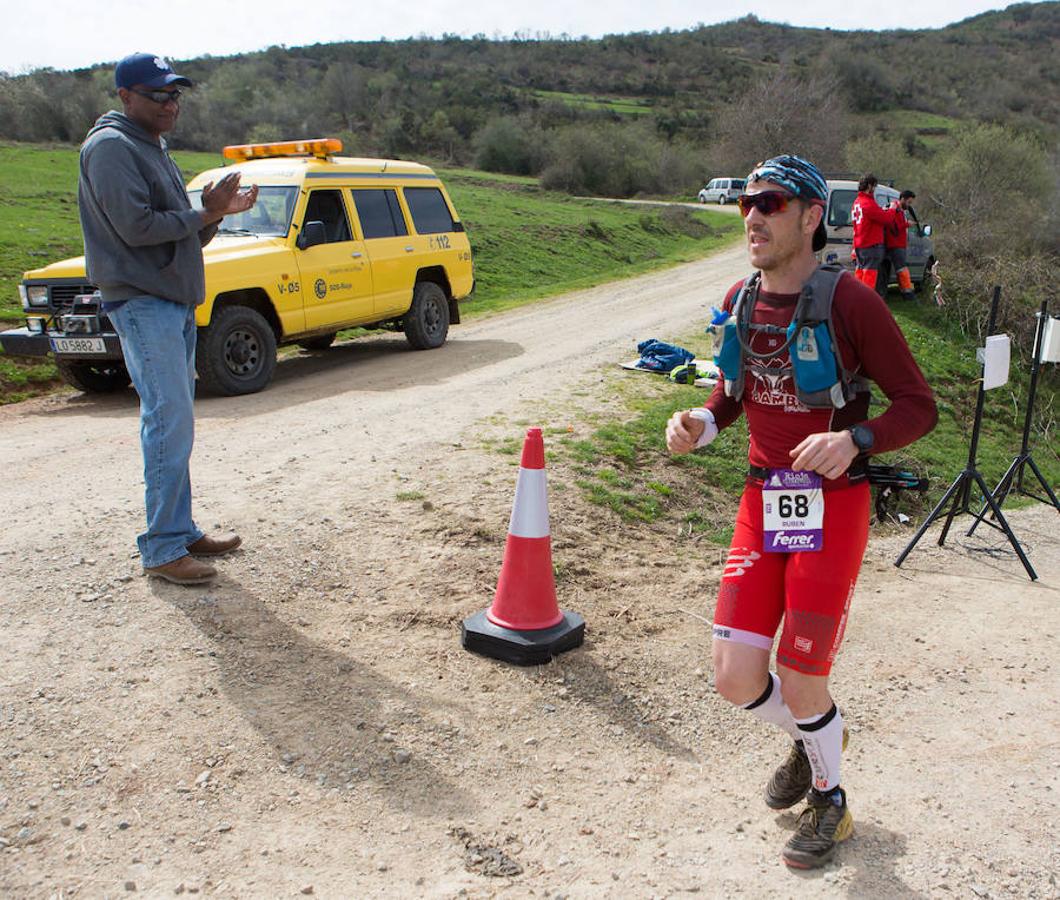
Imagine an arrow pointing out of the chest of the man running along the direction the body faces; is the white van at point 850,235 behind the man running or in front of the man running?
behind

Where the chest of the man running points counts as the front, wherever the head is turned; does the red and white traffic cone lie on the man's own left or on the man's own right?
on the man's own right

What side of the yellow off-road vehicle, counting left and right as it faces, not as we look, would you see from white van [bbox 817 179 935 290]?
back

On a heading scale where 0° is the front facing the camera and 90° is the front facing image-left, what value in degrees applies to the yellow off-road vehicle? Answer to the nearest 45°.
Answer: approximately 45°

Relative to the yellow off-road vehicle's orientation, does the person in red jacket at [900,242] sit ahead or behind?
behind

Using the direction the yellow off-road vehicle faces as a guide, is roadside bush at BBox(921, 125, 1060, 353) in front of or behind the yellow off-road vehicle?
behind

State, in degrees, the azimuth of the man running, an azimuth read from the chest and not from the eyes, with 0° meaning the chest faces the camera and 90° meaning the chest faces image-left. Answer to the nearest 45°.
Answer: approximately 45°

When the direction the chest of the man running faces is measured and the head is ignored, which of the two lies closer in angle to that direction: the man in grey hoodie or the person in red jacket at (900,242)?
the man in grey hoodie
